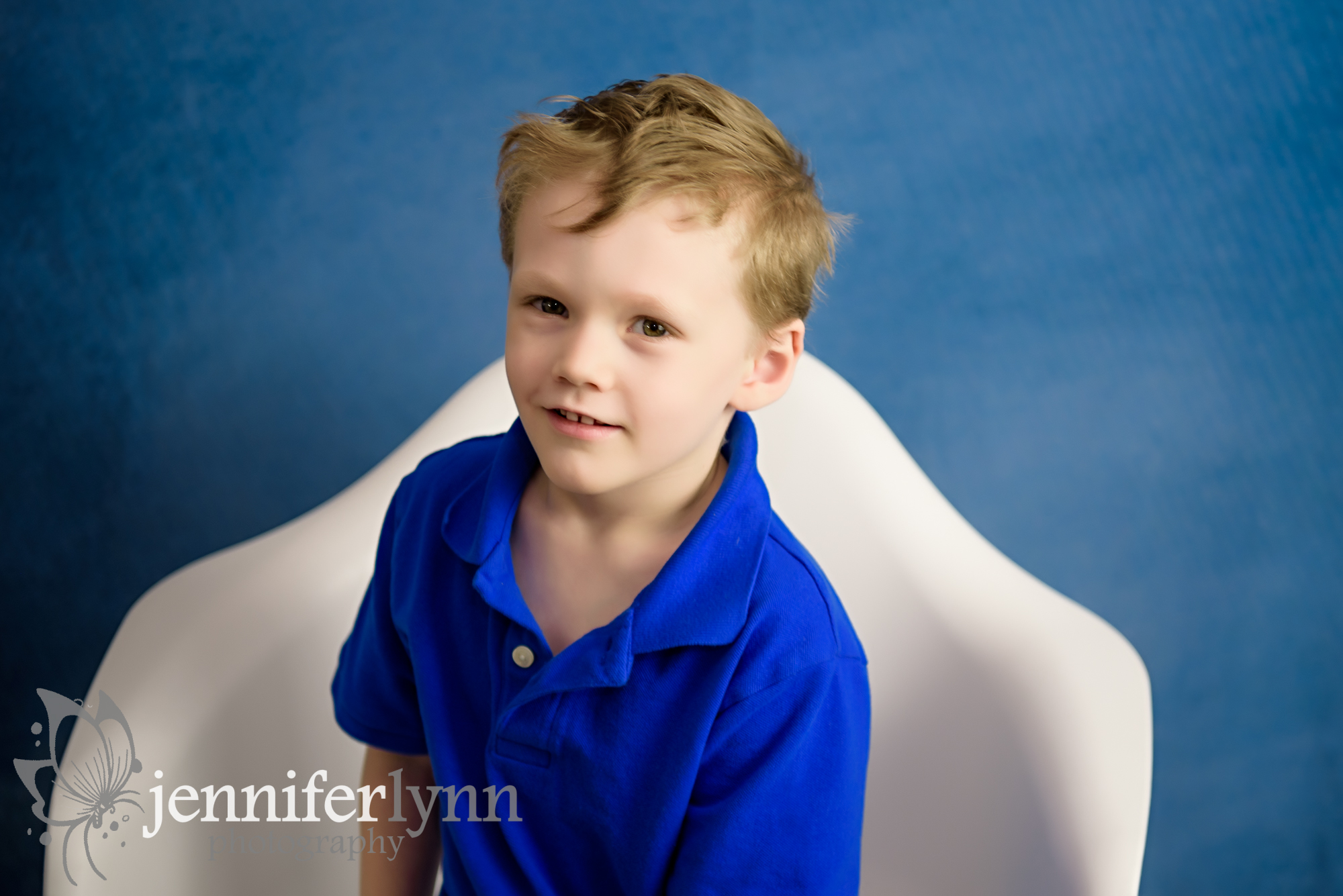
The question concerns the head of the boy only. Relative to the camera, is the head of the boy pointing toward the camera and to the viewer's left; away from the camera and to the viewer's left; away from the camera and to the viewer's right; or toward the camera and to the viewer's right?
toward the camera and to the viewer's left

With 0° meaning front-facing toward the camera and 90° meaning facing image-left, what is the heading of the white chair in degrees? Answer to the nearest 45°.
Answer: approximately 0°

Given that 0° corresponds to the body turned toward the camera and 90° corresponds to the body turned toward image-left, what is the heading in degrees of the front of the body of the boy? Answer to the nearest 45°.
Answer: approximately 45°
